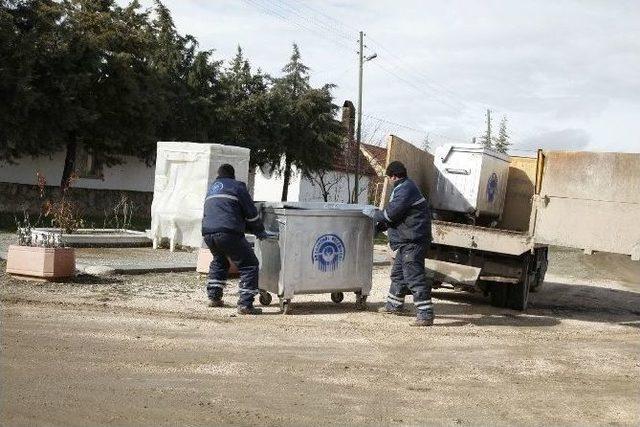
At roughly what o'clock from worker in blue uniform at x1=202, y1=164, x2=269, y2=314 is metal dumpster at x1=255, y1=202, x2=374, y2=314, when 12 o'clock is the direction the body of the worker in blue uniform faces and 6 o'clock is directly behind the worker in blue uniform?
The metal dumpster is roughly at 1 o'clock from the worker in blue uniform.

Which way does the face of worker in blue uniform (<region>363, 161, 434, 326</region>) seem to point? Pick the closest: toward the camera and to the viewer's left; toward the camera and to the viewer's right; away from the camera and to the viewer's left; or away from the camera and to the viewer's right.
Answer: away from the camera and to the viewer's left

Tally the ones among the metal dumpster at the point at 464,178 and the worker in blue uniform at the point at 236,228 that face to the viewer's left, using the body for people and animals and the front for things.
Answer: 0

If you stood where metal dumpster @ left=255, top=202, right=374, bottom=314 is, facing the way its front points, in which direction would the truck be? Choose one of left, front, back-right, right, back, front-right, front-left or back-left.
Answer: left

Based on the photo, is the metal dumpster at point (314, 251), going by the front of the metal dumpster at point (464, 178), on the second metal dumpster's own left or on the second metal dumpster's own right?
on the second metal dumpster's own right

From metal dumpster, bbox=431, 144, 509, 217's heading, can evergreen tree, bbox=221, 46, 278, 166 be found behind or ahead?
behind

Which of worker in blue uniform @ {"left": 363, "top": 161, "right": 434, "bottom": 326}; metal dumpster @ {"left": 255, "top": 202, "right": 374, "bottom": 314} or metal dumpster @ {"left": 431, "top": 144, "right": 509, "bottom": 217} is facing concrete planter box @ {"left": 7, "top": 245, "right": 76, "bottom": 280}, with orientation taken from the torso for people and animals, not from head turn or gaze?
the worker in blue uniform

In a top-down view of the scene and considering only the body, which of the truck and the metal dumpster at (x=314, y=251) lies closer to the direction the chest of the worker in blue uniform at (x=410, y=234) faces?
the metal dumpster

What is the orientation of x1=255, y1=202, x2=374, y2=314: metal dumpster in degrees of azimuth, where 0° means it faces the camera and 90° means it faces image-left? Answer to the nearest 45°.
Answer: approximately 0°

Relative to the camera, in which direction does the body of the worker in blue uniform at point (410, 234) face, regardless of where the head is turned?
to the viewer's left

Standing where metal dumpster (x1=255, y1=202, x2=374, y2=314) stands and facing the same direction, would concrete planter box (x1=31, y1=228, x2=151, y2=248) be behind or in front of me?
behind

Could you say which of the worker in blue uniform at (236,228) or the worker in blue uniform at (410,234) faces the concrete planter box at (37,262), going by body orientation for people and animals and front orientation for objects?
the worker in blue uniform at (410,234)

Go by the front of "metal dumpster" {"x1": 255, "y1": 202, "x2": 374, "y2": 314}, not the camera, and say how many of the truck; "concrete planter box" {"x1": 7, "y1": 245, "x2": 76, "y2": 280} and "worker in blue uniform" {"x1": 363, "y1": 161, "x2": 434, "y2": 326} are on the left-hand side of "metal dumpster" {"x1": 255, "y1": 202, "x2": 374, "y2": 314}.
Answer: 2

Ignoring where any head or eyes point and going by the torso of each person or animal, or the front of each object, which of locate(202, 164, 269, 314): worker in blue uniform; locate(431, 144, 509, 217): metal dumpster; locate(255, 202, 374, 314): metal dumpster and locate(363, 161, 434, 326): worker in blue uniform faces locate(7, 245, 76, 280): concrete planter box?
locate(363, 161, 434, 326): worker in blue uniform
